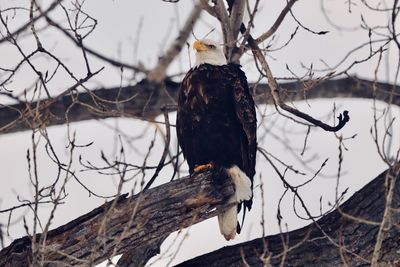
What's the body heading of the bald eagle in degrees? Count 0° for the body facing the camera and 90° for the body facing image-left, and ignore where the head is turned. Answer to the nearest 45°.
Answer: approximately 45°

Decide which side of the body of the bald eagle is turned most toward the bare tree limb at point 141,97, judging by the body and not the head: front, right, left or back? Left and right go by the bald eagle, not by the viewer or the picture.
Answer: right
